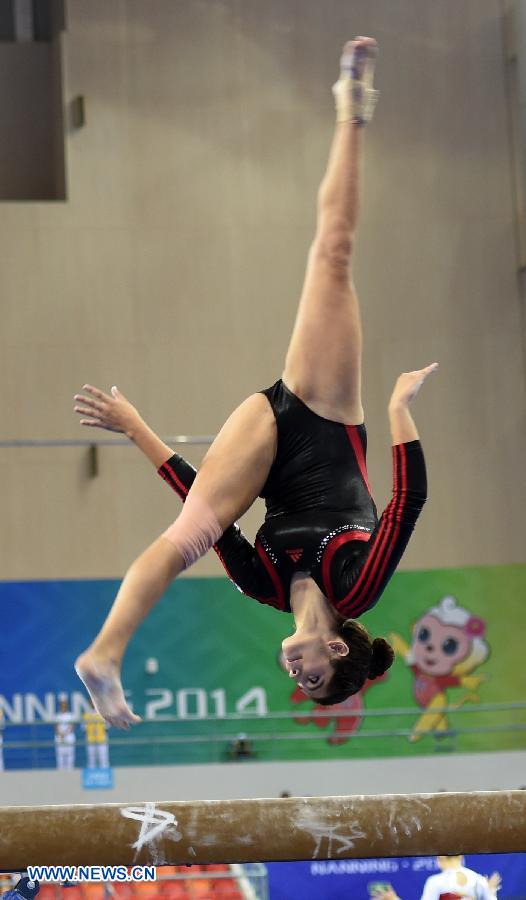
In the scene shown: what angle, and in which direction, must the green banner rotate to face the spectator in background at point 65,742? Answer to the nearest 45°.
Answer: approximately 45° to its right

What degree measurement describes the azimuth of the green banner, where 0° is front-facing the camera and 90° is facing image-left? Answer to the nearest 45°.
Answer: approximately 0°

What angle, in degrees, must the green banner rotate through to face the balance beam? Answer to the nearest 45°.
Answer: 0° — it already faces it

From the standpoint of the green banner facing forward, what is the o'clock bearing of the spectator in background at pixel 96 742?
The spectator in background is roughly at 2 o'clock from the green banner.

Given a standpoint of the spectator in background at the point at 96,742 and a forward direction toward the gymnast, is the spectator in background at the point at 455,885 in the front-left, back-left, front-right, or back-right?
front-left

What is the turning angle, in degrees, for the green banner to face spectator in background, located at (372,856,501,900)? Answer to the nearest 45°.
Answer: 0° — it already faces them

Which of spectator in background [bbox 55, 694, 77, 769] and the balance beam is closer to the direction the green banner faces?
the balance beam

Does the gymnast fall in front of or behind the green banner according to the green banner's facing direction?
in front
